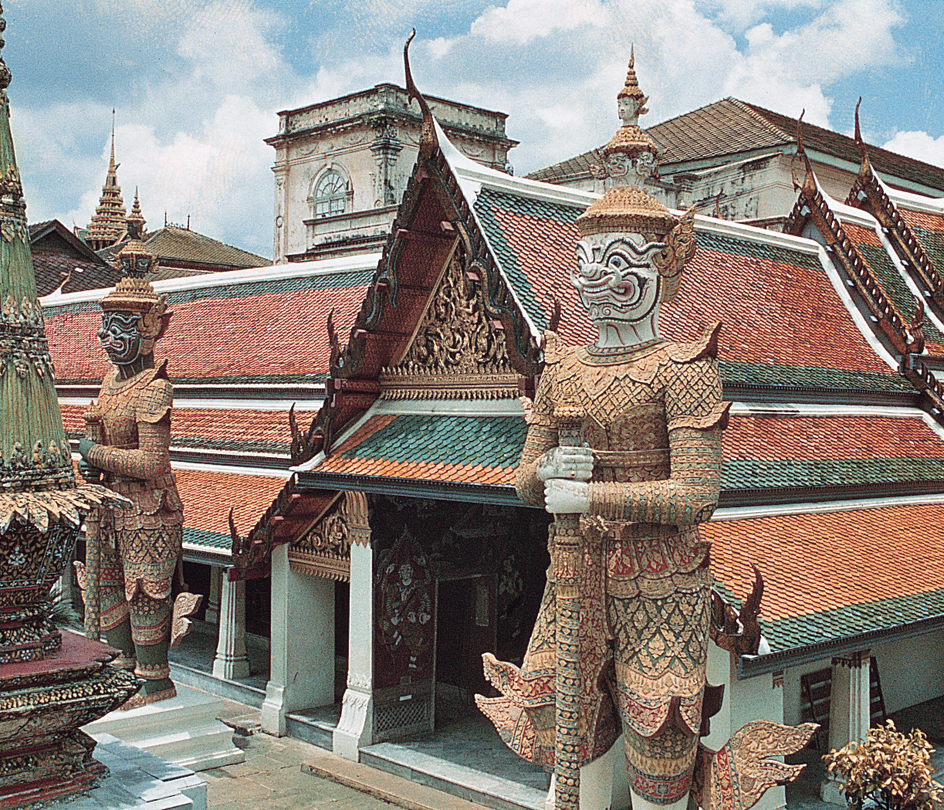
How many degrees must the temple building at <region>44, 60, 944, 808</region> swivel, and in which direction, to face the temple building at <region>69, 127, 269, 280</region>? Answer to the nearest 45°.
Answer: approximately 90° to its right

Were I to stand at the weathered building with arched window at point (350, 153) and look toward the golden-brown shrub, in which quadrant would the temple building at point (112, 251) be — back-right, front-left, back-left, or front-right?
back-right

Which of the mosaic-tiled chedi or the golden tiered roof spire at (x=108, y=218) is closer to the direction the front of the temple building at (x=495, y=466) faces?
the mosaic-tiled chedi

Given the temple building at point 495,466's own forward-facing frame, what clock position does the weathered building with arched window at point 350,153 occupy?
the weathered building with arched window at point 350,153 is roughly at 4 o'clock from the temple building at point 495,466.

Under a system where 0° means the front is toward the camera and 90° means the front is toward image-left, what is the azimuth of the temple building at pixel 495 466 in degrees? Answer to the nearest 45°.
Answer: approximately 45°

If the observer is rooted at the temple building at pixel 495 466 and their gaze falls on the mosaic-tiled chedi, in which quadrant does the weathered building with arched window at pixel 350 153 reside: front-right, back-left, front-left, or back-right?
back-right

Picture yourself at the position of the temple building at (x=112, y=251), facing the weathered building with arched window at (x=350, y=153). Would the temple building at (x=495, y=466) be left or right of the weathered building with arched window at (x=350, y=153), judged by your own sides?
right

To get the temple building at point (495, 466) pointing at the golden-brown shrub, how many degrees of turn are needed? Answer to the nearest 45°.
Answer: approximately 90° to its left

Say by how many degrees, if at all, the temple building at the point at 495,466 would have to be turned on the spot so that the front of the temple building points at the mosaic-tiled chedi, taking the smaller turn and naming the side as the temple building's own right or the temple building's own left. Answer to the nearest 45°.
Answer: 0° — it already faces it

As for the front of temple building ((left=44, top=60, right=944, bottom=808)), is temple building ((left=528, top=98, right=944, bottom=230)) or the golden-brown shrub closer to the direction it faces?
the golden-brown shrub

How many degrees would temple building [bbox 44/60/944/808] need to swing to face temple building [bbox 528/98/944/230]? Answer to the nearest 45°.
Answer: approximately 135° to its right
